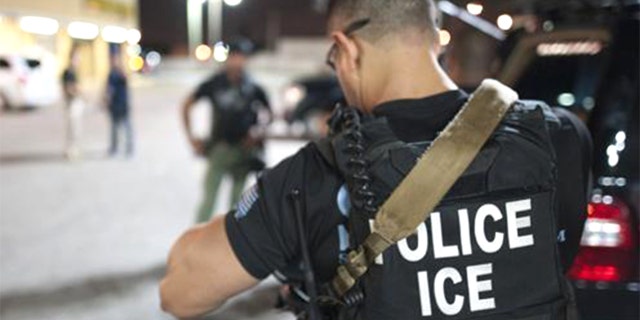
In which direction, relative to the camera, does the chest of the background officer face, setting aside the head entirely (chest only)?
toward the camera

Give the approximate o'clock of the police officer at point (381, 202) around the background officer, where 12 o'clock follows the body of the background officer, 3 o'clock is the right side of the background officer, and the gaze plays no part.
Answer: The police officer is roughly at 12 o'clock from the background officer.

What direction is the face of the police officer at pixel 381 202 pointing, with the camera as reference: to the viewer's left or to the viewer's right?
to the viewer's left

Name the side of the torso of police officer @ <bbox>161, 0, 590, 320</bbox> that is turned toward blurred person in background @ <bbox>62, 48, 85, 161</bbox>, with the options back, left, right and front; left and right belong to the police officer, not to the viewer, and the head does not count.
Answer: front

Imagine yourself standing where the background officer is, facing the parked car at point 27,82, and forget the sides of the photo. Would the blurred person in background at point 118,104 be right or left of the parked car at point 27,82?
right

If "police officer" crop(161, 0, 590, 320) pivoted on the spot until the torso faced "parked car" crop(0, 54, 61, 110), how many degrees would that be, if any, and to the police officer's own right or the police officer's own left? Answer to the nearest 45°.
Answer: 0° — they already face it

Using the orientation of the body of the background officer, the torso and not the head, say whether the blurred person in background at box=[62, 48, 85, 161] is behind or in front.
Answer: behind

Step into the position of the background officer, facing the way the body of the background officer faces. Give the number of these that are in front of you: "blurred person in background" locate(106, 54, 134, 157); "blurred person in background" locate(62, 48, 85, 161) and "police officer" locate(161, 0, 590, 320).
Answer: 1

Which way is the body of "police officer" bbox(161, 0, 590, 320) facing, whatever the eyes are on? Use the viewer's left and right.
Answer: facing away from the viewer and to the left of the viewer
